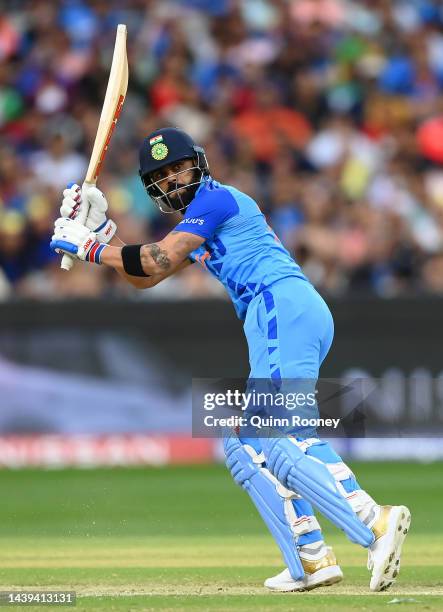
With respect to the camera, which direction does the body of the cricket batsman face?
to the viewer's left
